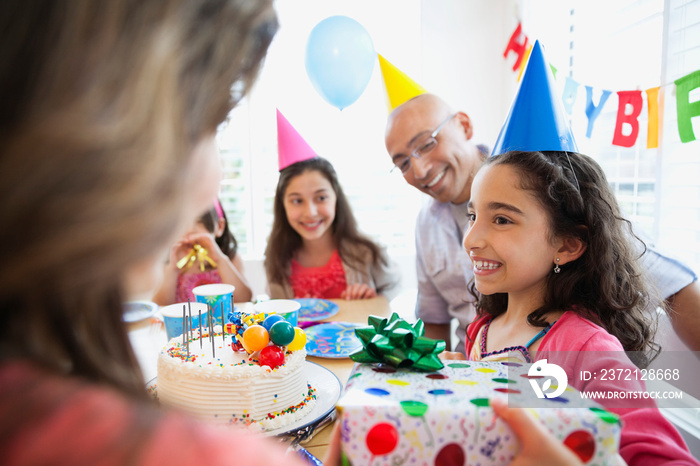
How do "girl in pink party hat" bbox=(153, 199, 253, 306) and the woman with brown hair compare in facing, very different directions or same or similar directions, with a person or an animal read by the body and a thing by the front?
very different directions

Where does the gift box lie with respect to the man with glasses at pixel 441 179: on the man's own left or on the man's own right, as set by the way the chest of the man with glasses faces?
on the man's own left

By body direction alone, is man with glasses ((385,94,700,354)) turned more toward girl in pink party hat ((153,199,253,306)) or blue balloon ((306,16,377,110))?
the girl in pink party hat

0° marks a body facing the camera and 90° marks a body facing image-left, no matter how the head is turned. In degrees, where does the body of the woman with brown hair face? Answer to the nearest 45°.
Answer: approximately 225°

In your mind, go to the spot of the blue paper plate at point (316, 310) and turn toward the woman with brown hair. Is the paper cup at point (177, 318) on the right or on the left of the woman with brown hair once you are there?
right

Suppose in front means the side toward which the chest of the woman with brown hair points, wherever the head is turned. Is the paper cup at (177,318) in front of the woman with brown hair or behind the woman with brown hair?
in front

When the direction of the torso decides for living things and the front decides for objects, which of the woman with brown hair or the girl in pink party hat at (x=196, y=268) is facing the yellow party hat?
the woman with brown hair

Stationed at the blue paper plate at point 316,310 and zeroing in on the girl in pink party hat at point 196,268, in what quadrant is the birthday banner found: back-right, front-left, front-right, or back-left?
back-right

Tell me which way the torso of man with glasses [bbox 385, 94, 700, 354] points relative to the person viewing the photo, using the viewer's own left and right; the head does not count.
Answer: facing the viewer and to the left of the viewer

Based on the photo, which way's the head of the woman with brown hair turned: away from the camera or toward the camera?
away from the camera

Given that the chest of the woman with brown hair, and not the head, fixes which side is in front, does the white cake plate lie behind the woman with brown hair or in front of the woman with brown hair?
in front

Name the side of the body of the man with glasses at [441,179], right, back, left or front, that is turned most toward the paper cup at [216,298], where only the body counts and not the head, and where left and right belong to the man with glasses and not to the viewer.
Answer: front

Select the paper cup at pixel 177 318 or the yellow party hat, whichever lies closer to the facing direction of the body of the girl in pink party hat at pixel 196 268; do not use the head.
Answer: the paper cup

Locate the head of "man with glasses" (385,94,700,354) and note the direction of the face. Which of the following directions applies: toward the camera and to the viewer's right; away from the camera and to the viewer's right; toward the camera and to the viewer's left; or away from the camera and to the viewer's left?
toward the camera and to the viewer's left

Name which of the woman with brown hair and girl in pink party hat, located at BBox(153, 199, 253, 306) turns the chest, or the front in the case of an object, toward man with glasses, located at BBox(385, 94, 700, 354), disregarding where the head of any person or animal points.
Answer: the woman with brown hair
